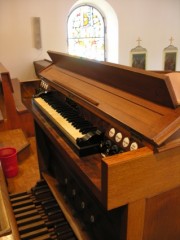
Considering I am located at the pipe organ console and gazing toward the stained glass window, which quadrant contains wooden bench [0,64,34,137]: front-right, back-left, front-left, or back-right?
front-left

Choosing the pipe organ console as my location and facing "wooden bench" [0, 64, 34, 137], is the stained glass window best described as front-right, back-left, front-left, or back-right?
front-right

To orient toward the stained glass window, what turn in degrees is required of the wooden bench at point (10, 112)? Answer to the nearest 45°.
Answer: approximately 45° to its left

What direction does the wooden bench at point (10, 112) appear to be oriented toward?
to the viewer's right

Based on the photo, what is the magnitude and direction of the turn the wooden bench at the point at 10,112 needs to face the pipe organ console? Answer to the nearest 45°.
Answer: approximately 90° to its right

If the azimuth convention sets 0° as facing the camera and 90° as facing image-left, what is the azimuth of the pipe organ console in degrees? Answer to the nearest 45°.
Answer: approximately 45°

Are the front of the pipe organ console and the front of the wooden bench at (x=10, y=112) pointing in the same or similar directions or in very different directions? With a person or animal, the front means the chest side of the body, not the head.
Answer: very different directions

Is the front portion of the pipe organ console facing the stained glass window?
no
